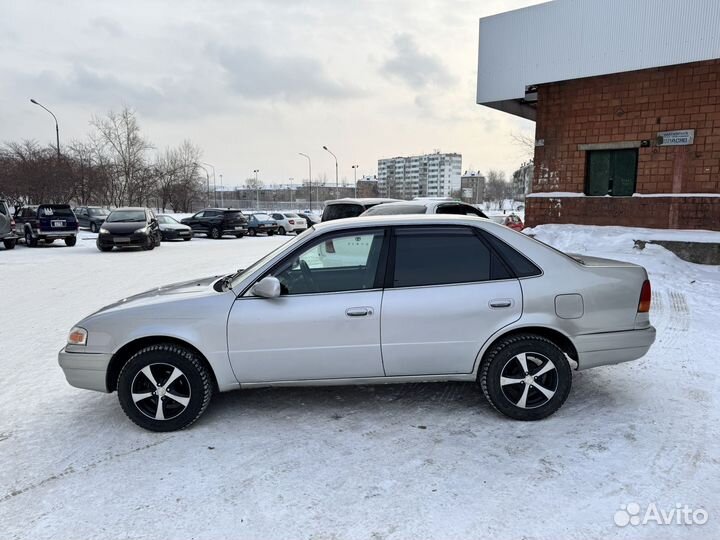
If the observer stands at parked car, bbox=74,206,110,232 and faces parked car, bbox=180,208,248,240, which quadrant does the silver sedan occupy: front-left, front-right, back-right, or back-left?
front-right

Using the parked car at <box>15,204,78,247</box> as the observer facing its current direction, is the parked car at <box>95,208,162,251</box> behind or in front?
behind

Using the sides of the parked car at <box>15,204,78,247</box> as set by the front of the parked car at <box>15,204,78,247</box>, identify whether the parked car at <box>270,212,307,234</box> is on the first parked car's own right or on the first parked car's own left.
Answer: on the first parked car's own right

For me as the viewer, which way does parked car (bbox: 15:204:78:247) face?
facing away from the viewer and to the left of the viewer

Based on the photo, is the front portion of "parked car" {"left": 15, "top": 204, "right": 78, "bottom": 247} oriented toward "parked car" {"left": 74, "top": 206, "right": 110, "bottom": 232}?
no

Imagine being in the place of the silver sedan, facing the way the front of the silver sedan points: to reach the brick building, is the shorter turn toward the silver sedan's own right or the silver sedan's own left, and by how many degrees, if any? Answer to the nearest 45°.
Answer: approximately 135° to the silver sedan's own right

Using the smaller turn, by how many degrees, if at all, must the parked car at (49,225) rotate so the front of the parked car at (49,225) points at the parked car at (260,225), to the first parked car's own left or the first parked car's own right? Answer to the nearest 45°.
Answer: approximately 90° to the first parked car's own right

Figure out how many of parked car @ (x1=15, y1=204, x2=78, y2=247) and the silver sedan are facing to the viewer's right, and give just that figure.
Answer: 0

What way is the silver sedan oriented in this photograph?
to the viewer's left

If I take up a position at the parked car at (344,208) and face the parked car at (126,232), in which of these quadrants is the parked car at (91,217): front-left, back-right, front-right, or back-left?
front-right

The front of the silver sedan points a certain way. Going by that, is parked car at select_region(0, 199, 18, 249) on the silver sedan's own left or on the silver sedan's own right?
on the silver sedan's own right

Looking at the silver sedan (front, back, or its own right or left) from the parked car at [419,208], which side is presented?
right

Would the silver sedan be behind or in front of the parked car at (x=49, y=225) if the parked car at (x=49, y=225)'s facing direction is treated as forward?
behind

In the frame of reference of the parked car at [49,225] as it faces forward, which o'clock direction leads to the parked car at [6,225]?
the parked car at [6,225] is roughly at 9 o'clock from the parked car at [49,225].
